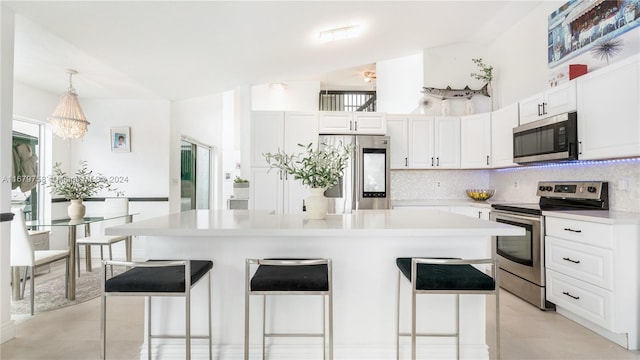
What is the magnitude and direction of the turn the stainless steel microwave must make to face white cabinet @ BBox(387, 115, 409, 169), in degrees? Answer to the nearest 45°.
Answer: approximately 45° to its right

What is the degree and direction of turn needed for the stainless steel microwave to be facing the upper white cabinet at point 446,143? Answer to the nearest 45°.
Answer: approximately 90° to its right

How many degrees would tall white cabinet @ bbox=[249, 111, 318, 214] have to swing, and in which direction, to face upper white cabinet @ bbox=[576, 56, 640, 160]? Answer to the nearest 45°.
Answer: approximately 45° to its left

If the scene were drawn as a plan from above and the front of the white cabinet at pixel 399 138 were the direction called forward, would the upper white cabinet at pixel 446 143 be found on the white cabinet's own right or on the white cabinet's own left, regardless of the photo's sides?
on the white cabinet's own left

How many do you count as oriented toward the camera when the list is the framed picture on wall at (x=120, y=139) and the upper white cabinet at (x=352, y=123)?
2

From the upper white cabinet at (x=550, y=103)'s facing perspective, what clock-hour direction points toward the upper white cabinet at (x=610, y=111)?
the upper white cabinet at (x=610, y=111) is roughly at 9 o'clock from the upper white cabinet at (x=550, y=103).

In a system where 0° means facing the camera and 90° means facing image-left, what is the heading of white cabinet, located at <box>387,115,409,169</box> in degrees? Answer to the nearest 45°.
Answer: approximately 0°

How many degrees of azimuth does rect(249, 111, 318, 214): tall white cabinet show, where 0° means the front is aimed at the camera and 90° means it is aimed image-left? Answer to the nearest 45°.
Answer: approximately 0°
